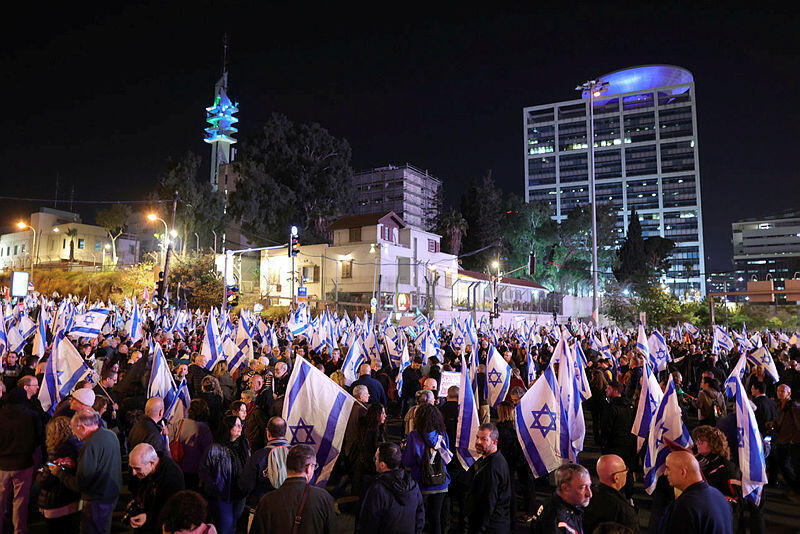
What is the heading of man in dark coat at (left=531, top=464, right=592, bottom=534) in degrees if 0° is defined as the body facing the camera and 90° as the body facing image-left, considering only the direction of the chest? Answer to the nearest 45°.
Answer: approximately 315°

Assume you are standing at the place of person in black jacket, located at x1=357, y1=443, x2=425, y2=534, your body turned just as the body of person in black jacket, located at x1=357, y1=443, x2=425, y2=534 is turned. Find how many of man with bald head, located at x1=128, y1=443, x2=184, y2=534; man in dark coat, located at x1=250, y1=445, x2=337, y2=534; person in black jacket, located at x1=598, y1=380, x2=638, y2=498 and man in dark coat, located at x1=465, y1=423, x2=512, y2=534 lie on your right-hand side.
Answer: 2

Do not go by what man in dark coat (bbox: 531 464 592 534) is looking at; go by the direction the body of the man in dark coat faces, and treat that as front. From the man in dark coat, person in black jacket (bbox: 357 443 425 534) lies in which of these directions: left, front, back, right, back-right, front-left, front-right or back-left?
back-right

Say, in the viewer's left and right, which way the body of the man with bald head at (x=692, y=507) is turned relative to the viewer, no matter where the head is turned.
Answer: facing away from the viewer and to the left of the viewer

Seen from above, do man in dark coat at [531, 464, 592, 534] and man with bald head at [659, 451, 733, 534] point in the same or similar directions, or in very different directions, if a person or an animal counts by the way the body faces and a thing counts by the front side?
very different directions

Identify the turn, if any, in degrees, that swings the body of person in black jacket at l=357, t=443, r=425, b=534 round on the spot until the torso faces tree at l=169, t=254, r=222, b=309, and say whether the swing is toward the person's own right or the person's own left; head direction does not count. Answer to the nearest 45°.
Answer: approximately 45° to the person's own right

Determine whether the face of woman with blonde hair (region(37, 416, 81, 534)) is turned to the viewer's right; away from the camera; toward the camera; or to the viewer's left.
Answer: away from the camera

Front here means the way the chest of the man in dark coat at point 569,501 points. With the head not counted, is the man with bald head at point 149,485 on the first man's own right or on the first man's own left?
on the first man's own right

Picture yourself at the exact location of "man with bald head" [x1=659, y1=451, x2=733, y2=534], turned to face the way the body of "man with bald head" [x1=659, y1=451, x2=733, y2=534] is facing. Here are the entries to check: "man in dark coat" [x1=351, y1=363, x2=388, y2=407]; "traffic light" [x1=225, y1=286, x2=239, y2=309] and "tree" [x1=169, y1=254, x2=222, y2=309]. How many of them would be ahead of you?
3

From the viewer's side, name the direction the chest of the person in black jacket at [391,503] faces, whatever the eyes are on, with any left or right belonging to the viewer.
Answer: facing away from the viewer and to the left of the viewer
